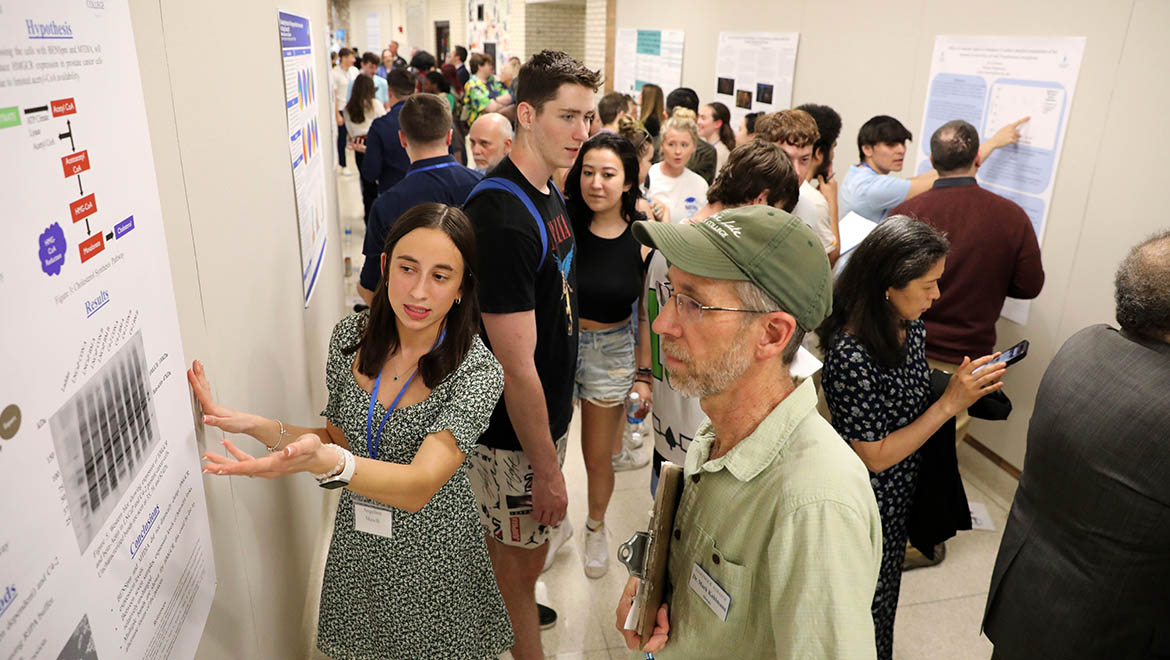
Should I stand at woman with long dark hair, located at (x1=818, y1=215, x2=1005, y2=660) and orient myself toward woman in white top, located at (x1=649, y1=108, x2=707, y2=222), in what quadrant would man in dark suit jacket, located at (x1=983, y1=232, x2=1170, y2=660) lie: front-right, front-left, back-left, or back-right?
back-right

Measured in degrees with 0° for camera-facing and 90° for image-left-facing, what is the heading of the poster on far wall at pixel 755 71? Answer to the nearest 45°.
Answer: approximately 0°

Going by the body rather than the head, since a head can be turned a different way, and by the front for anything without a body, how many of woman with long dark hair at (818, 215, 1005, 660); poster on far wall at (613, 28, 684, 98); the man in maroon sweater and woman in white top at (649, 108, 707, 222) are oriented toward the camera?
2

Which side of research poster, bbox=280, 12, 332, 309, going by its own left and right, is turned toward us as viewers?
right

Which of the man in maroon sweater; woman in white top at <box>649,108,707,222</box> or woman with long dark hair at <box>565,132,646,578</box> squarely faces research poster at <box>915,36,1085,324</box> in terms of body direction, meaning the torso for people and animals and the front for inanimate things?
the man in maroon sweater

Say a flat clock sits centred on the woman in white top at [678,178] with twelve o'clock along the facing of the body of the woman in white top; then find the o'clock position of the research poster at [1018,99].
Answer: The research poster is roughly at 9 o'clock from the woman in white top.

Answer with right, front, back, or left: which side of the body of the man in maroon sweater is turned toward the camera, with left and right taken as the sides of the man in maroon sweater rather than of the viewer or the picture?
back

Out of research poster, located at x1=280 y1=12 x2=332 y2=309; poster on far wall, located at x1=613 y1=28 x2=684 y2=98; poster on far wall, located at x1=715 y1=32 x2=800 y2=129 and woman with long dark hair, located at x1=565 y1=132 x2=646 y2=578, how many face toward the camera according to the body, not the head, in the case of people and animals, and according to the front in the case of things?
3

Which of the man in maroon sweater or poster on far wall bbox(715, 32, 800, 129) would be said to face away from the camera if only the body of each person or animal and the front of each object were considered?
the man in maroon sweater

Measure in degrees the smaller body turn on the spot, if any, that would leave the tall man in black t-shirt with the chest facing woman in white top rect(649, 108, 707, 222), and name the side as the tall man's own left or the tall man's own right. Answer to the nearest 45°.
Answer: approximately 135° to the tall man's own left

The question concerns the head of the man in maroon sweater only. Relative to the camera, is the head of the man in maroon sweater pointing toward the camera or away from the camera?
away from the camera

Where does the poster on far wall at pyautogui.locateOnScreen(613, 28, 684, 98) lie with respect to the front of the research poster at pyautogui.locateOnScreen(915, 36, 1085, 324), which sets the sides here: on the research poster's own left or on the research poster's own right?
on the research poster's own right
